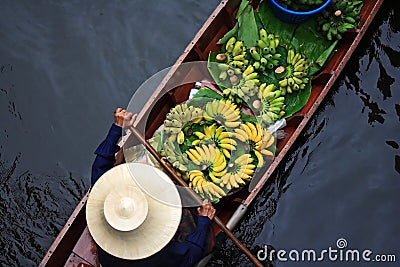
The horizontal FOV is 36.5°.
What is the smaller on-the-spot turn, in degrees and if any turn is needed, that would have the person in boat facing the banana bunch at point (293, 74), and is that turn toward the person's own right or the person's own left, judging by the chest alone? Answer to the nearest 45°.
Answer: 0° — they already face it

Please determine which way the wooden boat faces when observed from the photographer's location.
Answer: facing away from the viewer and to the right of the viewer

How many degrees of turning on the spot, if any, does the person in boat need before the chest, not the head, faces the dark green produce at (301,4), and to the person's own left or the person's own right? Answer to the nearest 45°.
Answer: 0° — they already face it

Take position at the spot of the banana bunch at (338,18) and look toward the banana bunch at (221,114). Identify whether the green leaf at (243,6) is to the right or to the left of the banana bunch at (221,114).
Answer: right

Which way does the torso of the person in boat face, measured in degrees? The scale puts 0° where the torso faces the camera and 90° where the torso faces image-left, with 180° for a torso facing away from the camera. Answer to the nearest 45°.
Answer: approximately 225°

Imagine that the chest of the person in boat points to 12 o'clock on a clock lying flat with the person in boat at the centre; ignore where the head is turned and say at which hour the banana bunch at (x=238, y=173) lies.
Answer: The banana bunch is roughly at 12 o'clock from the person in boat.
